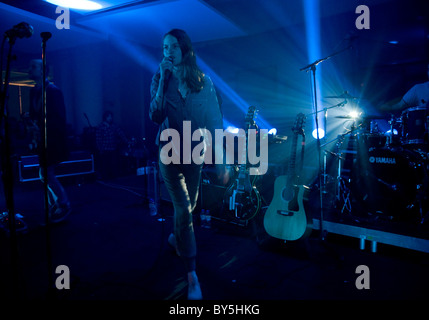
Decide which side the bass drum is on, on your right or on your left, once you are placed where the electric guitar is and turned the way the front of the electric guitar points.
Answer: on your left

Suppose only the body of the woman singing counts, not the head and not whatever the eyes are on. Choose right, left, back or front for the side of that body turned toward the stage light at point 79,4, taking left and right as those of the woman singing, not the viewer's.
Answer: right

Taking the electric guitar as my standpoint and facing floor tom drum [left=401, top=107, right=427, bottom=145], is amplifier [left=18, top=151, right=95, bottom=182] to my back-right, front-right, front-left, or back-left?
back-left

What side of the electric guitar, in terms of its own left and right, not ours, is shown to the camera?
front

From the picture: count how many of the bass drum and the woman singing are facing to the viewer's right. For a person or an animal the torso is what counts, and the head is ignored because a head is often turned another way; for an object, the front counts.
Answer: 0

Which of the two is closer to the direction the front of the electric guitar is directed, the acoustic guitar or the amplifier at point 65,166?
the acoustic guitar

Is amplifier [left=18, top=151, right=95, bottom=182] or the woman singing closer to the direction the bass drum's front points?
the woman singing

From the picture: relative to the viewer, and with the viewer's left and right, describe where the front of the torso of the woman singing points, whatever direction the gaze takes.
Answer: facing the viewer and to the left of the viewer

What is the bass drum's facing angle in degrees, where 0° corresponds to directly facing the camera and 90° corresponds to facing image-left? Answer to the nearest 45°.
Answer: approximately 45°

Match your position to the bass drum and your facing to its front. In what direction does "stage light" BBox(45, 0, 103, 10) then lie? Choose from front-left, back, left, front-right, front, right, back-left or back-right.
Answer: front-right

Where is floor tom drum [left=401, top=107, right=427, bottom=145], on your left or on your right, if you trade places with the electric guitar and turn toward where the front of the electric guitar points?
on your left

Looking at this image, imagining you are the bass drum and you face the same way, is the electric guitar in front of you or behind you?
in front
